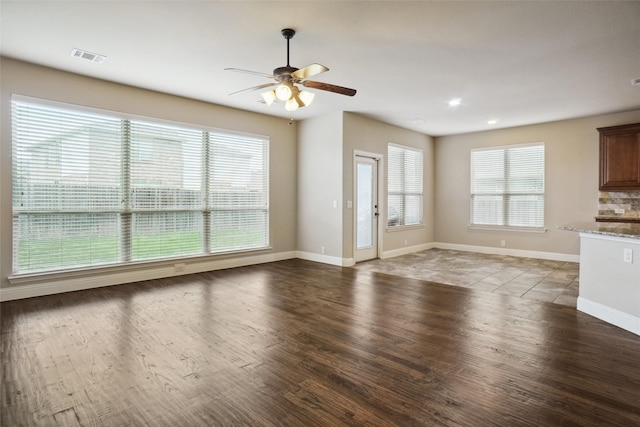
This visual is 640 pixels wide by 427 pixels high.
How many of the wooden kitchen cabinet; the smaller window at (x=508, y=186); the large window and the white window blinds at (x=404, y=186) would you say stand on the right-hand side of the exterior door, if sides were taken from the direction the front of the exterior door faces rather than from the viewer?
1

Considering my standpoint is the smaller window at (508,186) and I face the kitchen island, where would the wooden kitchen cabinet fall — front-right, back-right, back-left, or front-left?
front-left

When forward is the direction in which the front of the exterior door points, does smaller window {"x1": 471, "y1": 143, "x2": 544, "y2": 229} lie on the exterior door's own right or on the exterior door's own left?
on the exterior door's own left

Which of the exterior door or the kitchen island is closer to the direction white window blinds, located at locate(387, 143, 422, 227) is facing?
the kitchen island

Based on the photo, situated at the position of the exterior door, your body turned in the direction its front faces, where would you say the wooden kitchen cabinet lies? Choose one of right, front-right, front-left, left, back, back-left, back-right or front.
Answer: front-left

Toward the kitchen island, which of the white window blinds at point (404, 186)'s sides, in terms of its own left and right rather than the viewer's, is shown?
front

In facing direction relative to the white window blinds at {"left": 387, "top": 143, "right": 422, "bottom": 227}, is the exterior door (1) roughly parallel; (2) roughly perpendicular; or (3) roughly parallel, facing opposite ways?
roughly parallel

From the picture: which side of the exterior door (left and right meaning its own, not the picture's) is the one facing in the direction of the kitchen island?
front

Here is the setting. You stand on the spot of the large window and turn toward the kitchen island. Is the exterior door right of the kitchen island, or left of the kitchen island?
left

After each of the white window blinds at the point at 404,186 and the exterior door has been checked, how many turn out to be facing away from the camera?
0

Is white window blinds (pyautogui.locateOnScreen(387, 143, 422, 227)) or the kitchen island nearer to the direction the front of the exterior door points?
the kitchen island

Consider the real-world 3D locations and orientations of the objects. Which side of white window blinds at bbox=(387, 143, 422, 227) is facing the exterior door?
right

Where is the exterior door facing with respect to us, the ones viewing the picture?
facing the viewer and to the right of the viewer

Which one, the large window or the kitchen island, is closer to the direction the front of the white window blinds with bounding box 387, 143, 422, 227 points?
the kitchen island

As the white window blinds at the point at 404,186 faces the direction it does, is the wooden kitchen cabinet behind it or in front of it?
in front
